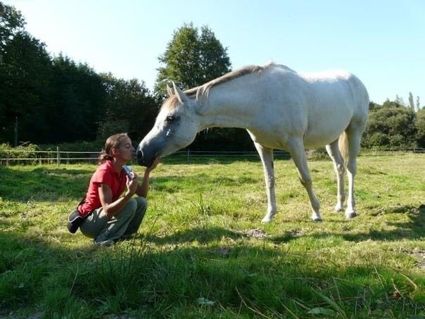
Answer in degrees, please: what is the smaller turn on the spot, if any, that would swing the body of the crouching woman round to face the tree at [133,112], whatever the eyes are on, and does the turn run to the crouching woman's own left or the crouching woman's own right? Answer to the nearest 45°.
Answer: approximately 90° to the crouching woman's own left

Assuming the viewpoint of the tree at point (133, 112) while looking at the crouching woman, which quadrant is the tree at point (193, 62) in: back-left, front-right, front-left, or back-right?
back-left

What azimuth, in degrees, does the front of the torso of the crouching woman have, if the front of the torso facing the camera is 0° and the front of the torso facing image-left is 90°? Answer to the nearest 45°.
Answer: approximately 270°

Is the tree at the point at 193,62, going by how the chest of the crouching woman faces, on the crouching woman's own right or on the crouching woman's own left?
on the crouching woman's own left

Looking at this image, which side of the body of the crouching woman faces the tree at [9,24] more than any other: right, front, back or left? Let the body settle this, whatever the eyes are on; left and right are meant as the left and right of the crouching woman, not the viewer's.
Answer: left

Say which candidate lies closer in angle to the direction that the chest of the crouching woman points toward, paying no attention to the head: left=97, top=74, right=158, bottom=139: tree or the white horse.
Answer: the white horse

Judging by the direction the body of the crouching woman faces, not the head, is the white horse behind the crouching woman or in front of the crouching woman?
in front

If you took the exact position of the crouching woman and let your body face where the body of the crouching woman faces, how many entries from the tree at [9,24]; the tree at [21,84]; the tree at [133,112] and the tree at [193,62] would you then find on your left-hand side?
4

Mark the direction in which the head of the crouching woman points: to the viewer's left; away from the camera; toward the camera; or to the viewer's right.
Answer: to the viewer's right

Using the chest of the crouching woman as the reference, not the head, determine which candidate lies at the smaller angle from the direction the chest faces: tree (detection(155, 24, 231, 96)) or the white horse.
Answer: the white horse

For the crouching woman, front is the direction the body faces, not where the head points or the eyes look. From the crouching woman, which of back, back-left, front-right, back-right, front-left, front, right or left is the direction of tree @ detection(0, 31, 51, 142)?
left
